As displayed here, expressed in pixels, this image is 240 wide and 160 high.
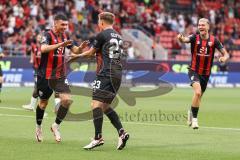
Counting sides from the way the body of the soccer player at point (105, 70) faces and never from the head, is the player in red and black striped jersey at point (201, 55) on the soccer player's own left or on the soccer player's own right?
on the soccer player's own right

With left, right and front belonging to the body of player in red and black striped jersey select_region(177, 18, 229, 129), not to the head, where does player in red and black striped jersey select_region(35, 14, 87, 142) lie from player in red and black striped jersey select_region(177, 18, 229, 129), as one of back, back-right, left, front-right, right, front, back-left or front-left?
front-right

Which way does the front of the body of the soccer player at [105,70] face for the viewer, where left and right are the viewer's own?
facing away from the viewer and to the left of the viewer

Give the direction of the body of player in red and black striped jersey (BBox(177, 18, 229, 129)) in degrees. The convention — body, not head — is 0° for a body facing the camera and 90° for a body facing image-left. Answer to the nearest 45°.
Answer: approximately 0°

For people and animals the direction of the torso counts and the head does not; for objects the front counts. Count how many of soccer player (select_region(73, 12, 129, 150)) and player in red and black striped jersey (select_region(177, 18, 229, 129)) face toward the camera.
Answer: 1

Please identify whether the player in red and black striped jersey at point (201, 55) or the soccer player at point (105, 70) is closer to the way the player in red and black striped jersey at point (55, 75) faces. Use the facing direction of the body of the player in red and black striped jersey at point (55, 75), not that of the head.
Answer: the soccer player

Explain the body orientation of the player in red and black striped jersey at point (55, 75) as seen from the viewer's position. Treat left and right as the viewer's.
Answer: facing the viewer and to the right of the viewer

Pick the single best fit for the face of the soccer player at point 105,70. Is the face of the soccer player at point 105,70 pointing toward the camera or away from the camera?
away from the camera

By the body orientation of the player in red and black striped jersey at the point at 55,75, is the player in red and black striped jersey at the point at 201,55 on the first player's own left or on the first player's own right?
on the first player's own left

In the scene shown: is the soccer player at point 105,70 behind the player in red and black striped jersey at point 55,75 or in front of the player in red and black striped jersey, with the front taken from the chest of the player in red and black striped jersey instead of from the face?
in front

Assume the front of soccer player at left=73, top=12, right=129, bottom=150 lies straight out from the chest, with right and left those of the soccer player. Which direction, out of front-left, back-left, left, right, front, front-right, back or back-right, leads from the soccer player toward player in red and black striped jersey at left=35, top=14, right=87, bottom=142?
front
